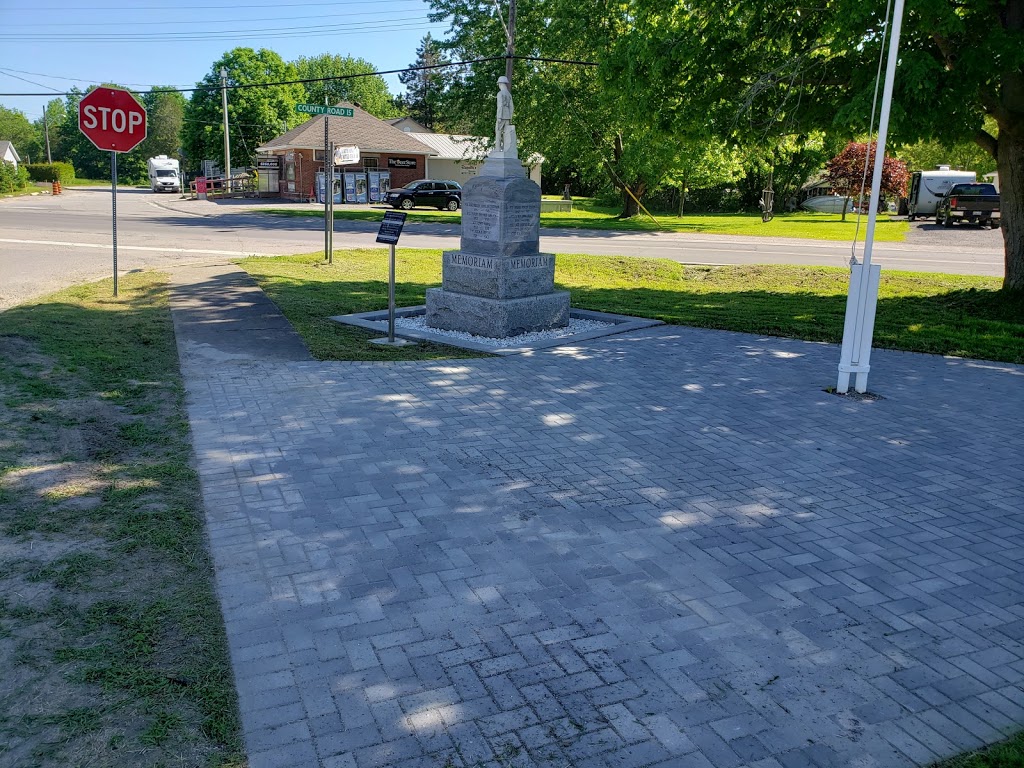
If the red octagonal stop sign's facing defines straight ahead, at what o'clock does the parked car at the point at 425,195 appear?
The parked car is roughly at 7 o'clock from the red octagonal stop sign.

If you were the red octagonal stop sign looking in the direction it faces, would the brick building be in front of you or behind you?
behind

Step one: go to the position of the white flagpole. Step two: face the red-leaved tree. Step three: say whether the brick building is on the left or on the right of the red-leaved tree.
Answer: left

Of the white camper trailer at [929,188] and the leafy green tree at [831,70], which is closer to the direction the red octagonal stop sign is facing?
the leafy green tree

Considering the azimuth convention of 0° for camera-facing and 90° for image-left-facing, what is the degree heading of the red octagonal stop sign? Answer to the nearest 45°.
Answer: approximately 0°

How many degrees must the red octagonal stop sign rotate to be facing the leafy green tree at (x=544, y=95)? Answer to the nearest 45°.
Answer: approximately 135° to its left

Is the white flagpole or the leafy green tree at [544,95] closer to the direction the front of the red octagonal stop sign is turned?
the white flagpole
